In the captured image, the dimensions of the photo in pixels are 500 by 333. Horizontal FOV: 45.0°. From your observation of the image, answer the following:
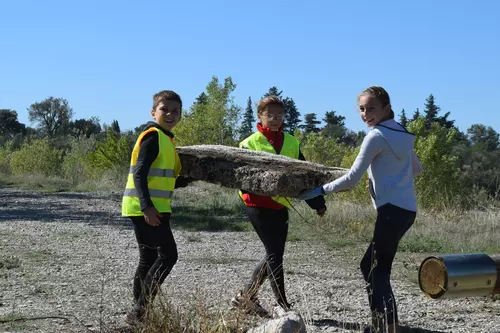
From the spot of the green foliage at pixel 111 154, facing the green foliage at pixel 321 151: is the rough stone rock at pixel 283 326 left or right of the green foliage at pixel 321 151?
right

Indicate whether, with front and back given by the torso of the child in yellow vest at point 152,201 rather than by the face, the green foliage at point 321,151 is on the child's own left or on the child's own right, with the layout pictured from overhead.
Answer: on the child's own left

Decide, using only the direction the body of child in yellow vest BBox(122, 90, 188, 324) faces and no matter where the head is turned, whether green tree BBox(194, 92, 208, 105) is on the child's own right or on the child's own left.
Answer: on the child's own left

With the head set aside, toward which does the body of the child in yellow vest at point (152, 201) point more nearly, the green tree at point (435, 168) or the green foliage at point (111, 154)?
the green tree

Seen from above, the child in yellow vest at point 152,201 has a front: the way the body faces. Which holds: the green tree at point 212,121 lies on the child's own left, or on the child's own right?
on the child's own left

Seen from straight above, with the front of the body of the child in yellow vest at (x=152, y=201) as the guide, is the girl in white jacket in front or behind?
in front
